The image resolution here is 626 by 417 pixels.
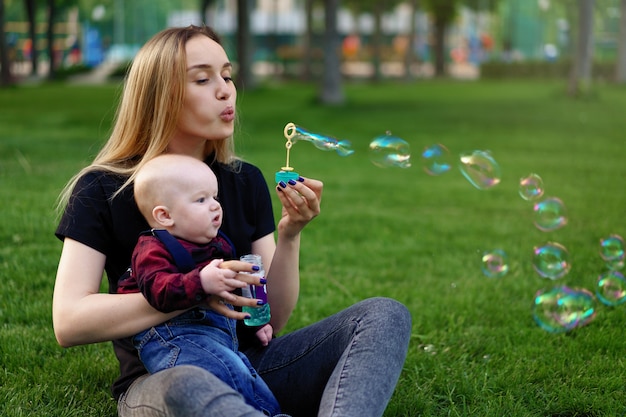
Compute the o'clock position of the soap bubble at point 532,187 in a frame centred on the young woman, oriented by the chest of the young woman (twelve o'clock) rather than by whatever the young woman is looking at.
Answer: The soap bubble is roughly at 9 o'clock from the young woman.

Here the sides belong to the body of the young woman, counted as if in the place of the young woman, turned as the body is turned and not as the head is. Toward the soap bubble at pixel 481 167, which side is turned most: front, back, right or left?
left

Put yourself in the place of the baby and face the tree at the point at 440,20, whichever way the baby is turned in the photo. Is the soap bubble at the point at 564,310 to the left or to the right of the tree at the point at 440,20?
right

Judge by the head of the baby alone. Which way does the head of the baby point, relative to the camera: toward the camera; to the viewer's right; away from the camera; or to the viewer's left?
to the viewer's right

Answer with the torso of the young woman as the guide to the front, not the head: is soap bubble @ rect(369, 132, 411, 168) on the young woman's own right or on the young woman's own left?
on the young woman's own left

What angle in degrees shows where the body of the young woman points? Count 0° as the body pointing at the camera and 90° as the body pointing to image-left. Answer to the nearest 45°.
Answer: approximately 315°

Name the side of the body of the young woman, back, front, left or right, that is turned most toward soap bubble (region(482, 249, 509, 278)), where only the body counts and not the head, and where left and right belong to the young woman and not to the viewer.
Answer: left

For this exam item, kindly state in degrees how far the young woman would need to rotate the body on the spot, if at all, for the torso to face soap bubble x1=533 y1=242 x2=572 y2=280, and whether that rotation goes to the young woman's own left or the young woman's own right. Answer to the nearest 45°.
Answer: approximately 90° to the young woman's own left

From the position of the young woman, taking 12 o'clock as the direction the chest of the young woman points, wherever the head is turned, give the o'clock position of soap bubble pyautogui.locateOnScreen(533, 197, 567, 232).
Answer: The soap bubble is roughly at 9 o'clock from the young woman.

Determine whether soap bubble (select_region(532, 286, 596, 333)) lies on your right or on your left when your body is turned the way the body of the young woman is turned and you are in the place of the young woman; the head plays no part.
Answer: on your left

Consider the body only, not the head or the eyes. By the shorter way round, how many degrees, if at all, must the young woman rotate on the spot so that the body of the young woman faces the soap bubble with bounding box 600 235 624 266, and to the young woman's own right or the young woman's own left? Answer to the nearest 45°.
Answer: approximately 90° to the young woman's own left
